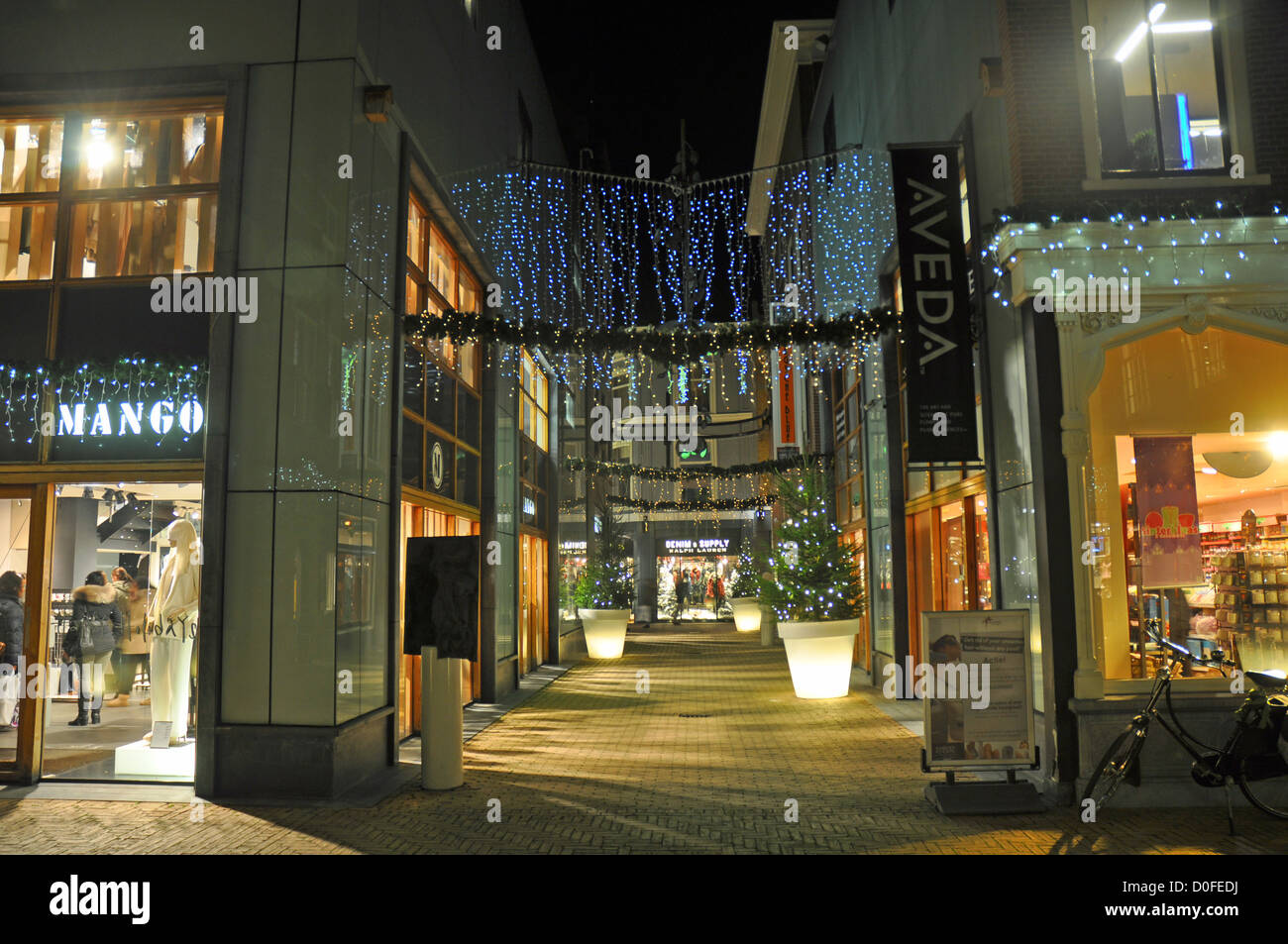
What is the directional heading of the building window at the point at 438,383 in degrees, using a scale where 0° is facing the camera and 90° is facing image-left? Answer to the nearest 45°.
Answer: approximately 315°

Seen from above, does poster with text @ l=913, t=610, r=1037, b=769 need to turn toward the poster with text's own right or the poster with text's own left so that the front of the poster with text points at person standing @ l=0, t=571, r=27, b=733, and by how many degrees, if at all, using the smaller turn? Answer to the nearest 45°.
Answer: approximately 90° to the poster with text's own right

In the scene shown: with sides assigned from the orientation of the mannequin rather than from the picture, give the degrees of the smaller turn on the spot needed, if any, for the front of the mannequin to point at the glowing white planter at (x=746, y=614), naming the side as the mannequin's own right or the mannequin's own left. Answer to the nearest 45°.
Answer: approximately 180°

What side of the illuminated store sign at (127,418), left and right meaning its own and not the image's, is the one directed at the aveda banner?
left

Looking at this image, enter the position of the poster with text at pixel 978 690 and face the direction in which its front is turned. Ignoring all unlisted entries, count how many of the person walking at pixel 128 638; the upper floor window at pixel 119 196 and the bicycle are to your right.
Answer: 2

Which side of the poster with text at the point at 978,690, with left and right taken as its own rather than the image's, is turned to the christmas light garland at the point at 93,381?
right
